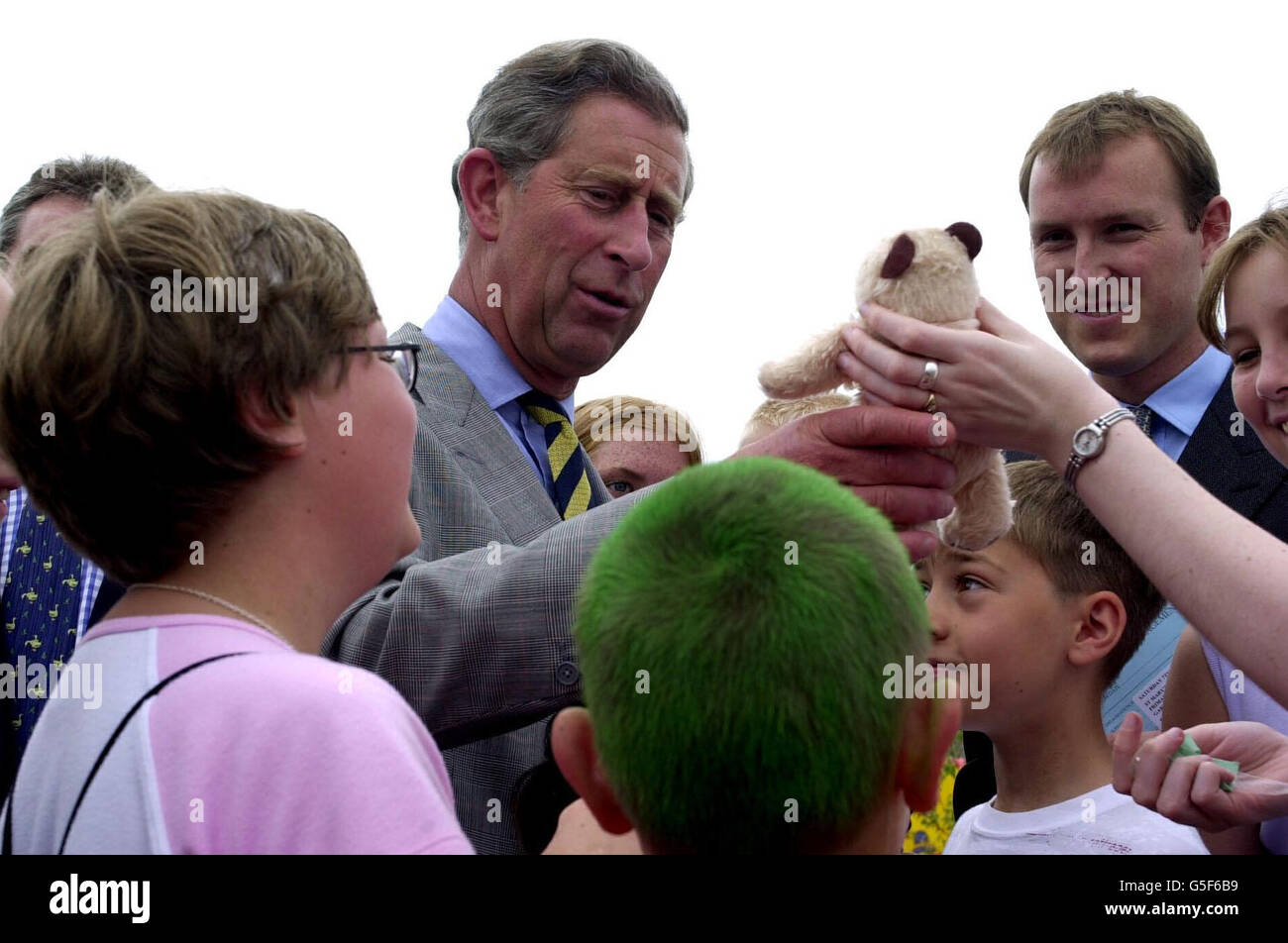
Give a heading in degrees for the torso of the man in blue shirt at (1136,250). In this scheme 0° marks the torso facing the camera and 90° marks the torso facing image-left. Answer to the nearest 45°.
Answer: approximately 45°

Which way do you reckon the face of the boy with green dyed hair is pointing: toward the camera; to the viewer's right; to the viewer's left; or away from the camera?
away from the camera

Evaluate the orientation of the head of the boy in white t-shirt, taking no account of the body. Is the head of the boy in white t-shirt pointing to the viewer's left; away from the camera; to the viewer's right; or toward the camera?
to the viewer's left

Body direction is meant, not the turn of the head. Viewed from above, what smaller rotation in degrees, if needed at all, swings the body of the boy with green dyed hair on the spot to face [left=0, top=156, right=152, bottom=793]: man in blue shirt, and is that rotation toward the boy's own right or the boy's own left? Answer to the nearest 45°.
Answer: approximately 45° to the boy's own left

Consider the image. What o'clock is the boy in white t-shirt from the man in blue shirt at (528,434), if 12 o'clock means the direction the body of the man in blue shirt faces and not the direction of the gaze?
The boy in white t-shirt is roughly at 10 o'clock from the man in blue shirt.

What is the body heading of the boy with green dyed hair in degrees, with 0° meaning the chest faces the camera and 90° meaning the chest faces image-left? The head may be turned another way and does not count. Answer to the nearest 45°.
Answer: approximately 180°

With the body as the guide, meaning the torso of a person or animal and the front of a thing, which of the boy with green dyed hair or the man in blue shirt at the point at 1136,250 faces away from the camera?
the boy with green dyed hair

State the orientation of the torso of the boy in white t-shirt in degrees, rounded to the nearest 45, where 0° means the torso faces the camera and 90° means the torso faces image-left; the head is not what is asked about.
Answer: approximately 45°
